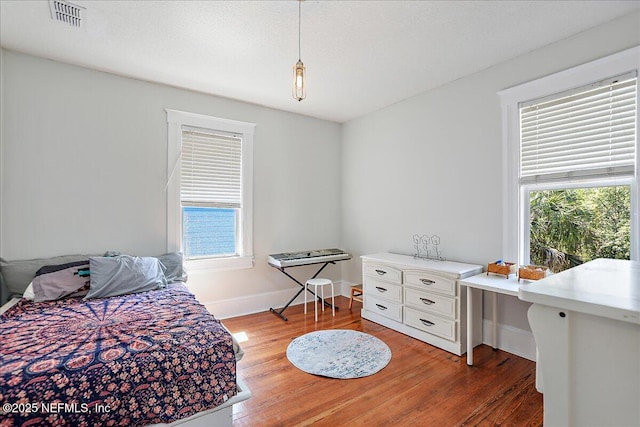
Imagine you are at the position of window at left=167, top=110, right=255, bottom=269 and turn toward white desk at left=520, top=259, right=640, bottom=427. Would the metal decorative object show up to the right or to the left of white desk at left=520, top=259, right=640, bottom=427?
left

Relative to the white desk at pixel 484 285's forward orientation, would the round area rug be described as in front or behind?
in front

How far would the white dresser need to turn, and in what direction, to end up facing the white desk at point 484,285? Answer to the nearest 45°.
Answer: approximately 90° to its left

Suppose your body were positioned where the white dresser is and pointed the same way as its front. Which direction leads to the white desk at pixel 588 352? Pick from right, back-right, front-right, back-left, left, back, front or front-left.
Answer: front-left

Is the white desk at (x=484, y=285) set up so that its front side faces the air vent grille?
yes

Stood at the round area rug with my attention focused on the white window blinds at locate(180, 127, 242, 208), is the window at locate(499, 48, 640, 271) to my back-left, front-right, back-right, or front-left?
back-right

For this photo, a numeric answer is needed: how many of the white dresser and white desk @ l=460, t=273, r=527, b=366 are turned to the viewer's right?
0

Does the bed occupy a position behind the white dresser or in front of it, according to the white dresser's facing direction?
in front

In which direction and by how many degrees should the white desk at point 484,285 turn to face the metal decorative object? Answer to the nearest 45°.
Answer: approximately 90° to its right

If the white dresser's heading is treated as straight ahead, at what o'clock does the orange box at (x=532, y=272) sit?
The orange box is roughly at 8 o'clock from the white dresser.

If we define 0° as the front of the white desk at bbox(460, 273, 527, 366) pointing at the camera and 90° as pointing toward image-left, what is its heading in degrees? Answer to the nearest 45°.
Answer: approximately 45°

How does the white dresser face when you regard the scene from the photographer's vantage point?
facing the viewer and to the left of the viewer
